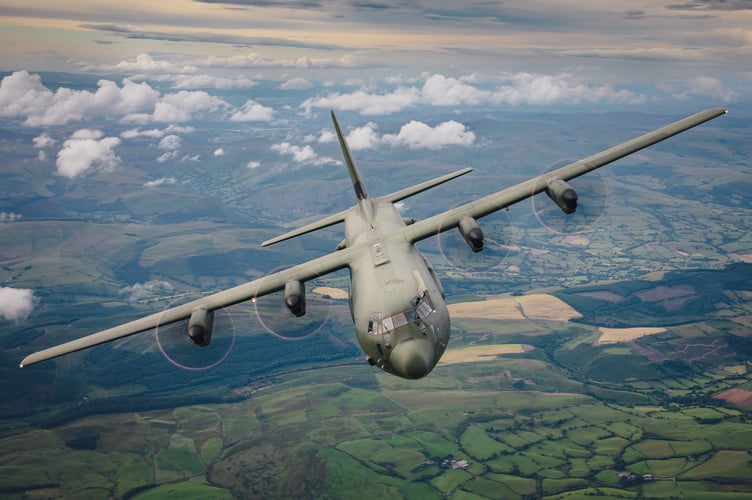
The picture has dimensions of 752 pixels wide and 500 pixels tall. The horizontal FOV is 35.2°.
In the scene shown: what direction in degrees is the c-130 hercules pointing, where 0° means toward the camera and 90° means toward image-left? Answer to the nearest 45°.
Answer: approximately 0°
